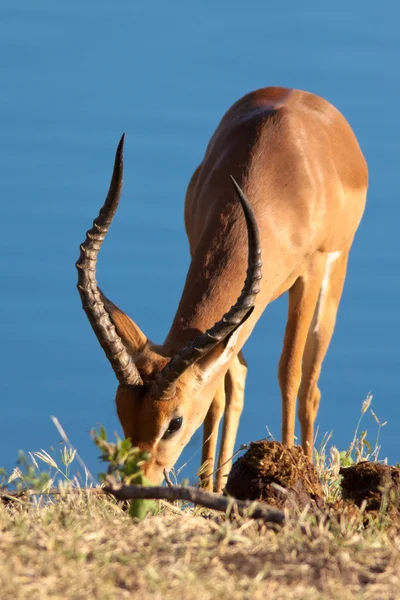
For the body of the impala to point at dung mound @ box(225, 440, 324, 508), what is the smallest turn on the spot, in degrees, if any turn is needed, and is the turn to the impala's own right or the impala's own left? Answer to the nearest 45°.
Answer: approximately 45° to the impala's own left

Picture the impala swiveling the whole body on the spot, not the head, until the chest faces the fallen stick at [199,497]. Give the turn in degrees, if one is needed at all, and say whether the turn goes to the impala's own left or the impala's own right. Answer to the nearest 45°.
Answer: approximately 45° to the impala's own left

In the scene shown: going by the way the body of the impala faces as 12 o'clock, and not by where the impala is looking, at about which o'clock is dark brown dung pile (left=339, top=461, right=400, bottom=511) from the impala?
The dark brown dung pile is roughly at 10 o'clock from the impala.

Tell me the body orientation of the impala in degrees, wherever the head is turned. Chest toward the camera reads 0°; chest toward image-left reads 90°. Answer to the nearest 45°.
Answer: approximately 45°

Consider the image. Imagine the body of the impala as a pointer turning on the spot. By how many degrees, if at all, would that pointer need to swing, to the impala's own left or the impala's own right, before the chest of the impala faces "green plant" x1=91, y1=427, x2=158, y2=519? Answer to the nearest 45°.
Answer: approximately 45° to the impala's own left
